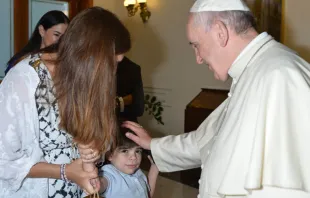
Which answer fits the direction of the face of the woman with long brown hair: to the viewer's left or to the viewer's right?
to the viewer's right

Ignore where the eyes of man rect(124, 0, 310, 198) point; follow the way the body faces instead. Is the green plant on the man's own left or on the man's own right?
on the man's own right

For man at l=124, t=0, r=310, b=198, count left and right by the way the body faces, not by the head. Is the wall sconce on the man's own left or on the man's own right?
on the man's own right

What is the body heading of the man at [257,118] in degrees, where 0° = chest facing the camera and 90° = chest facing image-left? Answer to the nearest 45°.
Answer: approximately 90°

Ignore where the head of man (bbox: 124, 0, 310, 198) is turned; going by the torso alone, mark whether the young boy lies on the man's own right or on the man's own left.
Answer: on the man's own right
